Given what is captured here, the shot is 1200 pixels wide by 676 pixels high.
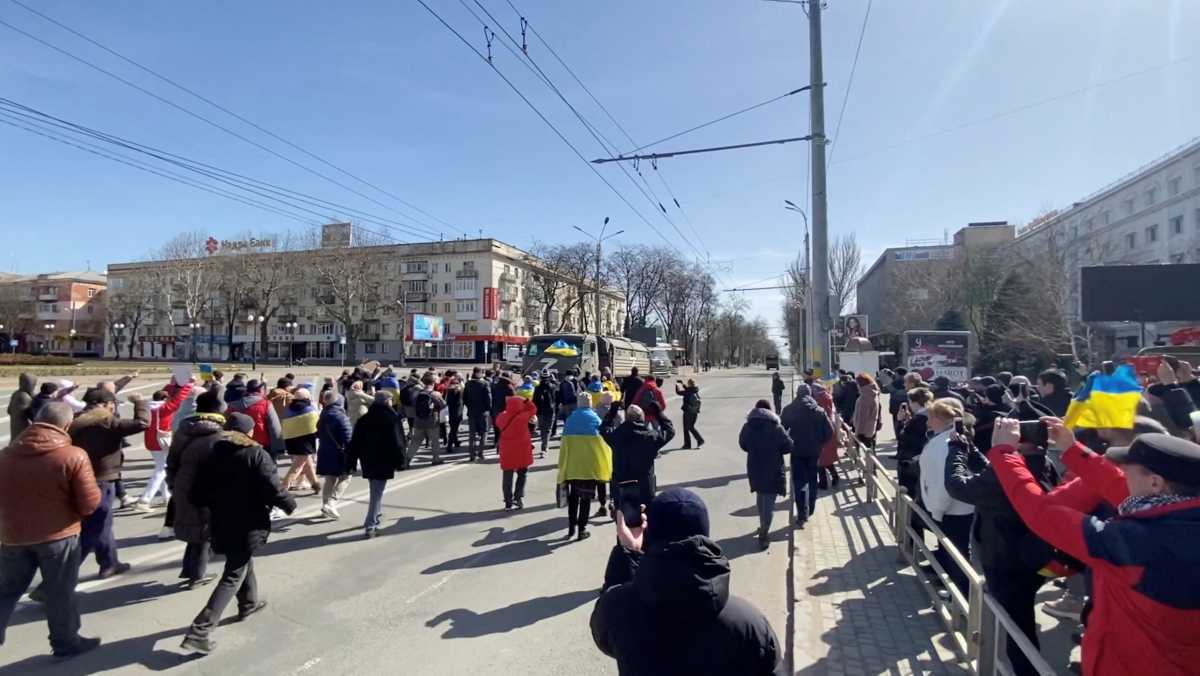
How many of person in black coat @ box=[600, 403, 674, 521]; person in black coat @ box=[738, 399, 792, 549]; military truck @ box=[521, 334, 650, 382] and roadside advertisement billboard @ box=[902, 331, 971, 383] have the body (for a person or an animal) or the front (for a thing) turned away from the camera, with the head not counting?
2

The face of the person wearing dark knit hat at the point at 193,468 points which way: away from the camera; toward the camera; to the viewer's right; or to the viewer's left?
away from the camera

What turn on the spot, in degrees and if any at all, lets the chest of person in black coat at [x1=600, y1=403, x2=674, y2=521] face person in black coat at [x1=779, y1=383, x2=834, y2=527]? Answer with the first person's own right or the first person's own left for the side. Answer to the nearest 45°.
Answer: approximately 45° to the first person's own right

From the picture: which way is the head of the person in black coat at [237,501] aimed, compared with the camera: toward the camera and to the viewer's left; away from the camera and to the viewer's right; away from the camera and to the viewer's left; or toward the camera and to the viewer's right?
away from the camera and to the viewer's right

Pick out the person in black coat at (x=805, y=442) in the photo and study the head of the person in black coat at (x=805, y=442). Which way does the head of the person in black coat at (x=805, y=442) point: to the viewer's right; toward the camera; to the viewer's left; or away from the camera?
away from the camera

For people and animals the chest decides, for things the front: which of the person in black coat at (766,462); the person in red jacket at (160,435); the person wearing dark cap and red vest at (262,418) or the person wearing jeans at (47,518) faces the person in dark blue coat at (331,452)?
the person wearing jeans

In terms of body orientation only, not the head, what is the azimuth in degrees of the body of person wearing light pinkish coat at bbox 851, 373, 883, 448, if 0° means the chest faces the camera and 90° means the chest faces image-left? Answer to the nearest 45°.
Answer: approximately 135°

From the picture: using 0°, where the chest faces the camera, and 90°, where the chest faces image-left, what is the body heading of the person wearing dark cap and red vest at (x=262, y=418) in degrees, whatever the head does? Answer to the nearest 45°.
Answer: approximately 225°

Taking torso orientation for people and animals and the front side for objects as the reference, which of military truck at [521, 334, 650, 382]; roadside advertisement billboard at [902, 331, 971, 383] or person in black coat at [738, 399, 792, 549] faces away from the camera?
the person in black coat

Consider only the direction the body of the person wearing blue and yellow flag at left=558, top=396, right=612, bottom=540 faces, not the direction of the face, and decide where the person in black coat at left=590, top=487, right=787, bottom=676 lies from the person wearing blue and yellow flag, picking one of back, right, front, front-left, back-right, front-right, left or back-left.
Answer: back

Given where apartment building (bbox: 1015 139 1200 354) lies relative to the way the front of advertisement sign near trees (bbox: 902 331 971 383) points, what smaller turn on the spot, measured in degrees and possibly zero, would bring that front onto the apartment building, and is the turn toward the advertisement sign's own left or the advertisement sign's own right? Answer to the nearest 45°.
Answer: approximately 135° to the advertisement sign's own left

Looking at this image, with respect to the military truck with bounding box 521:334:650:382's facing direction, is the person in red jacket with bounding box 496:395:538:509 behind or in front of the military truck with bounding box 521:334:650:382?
in front

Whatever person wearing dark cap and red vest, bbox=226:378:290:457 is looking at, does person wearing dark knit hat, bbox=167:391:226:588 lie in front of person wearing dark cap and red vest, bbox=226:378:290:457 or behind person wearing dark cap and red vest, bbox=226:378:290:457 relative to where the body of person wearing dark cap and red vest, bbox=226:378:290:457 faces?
behind
